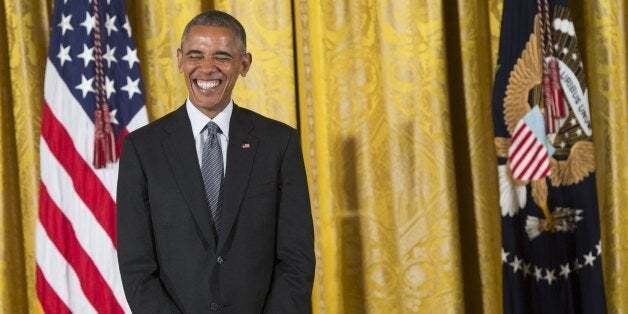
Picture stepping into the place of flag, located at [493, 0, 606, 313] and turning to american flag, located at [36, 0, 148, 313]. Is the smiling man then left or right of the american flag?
left

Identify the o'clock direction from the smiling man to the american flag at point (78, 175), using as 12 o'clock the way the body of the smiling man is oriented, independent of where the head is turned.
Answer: The american flag is roughly at 5 o'clock from the smiling man.

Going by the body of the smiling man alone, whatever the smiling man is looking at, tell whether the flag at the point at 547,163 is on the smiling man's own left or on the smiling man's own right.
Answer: on the smiling man's own left

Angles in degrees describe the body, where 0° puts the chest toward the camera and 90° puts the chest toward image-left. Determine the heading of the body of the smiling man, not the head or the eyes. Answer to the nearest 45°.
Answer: approximately 0°

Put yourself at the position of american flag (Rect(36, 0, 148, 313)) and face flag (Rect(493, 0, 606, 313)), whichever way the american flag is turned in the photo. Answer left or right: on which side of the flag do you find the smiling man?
right
